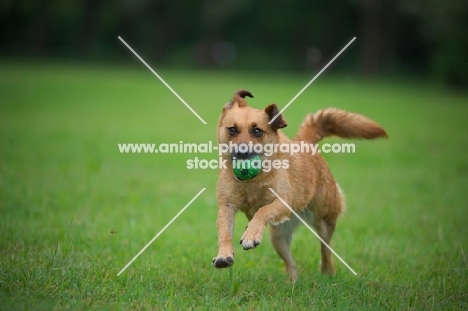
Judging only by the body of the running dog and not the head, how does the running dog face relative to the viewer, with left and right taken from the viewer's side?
facing the viewer and to the left of the viewer
